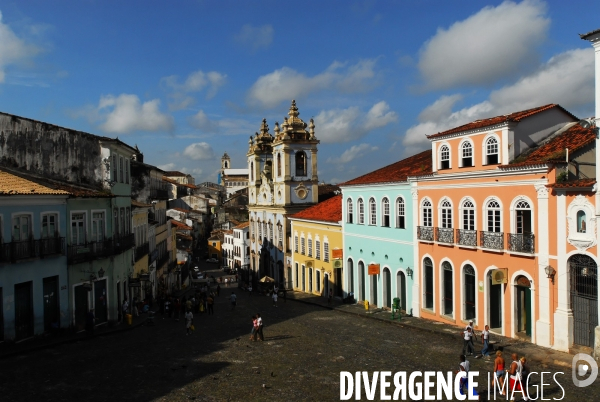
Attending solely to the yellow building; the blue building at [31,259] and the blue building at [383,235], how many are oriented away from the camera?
0

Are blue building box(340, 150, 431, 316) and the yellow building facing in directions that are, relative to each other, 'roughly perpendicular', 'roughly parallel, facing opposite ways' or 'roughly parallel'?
roughly parallel

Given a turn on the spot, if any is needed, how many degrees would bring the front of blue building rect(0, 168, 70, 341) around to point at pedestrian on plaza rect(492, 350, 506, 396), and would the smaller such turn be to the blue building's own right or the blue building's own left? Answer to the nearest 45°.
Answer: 0° — it already faces them

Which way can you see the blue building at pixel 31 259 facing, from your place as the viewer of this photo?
facing the viewer and to the right of the viewer

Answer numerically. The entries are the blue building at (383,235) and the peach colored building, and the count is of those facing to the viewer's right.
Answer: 0

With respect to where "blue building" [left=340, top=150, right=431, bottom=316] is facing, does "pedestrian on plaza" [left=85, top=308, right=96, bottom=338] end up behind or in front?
in front

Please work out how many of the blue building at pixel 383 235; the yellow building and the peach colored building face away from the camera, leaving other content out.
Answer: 0

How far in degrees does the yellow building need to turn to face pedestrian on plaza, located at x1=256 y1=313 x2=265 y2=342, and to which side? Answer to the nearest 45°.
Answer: approximately 45° to its left

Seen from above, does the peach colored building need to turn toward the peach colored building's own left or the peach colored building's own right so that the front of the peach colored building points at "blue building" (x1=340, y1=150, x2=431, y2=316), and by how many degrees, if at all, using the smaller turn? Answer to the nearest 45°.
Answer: approximately 90° to the peach colored building's own right

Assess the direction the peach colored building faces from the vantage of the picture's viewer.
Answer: facing the viewer and to the left of the viewer

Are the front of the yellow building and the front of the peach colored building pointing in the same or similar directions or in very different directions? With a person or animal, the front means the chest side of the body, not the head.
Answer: same or similar directions

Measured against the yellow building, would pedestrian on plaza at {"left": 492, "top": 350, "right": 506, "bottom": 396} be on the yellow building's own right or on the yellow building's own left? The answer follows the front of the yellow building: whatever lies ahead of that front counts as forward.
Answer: on the yellow building's own left

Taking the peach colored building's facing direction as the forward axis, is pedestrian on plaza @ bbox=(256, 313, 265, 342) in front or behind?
in front

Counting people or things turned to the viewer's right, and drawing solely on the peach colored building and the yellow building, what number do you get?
0
